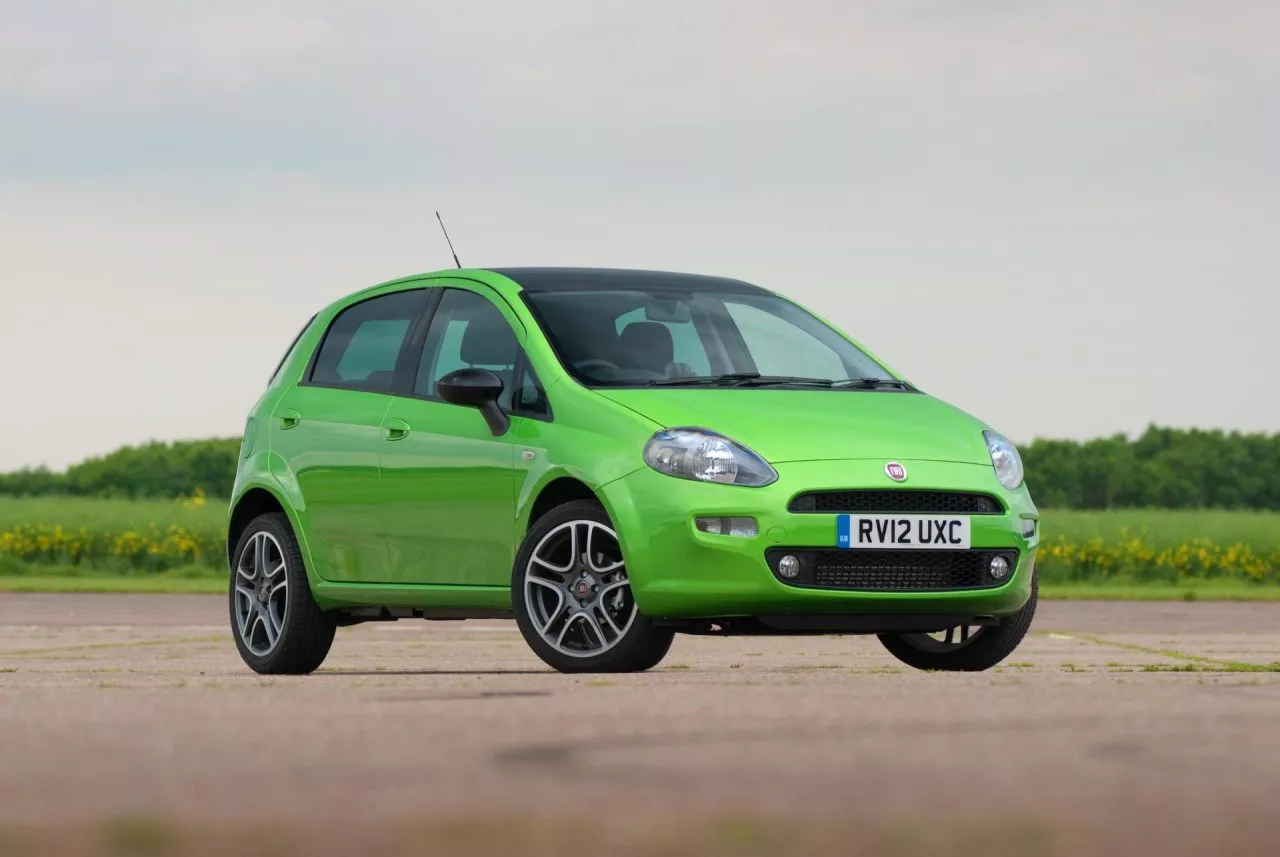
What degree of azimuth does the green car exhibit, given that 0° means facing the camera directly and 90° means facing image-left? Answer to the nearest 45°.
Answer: approximately 315°
